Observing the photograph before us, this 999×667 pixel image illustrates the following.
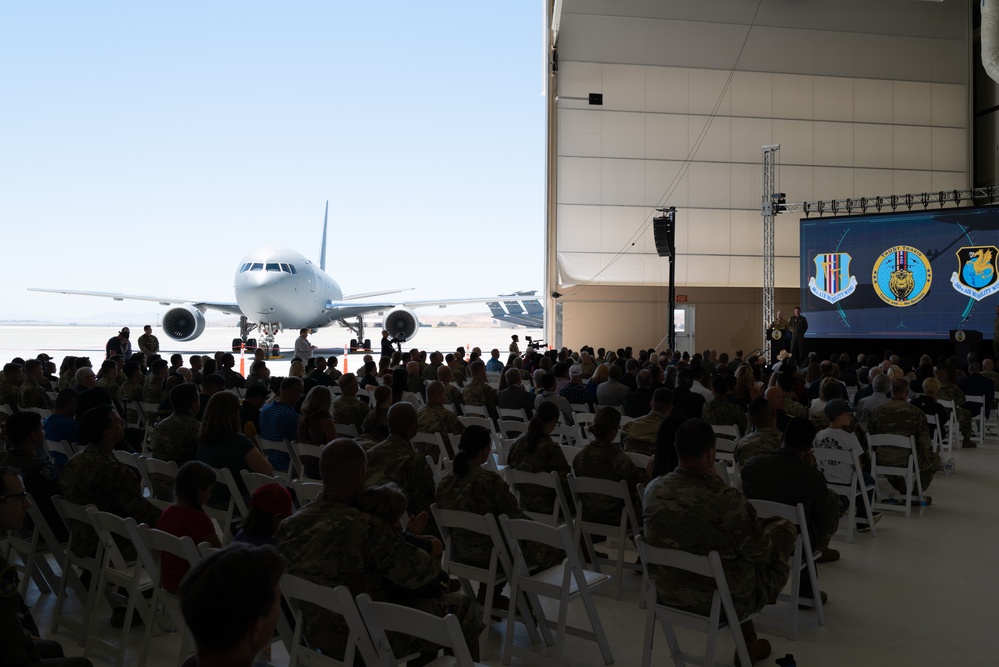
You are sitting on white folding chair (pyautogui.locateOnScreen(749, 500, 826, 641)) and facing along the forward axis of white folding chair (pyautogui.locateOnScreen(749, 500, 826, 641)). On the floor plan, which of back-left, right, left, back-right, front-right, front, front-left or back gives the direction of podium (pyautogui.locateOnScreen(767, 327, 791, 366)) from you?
front-left

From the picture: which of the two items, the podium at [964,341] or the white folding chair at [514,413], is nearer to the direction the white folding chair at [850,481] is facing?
the podium

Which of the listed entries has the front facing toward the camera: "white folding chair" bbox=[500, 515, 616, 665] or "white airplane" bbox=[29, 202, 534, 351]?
the white airplane

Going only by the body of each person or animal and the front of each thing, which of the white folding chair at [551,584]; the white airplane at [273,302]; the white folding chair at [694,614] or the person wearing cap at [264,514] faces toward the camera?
the white airplane

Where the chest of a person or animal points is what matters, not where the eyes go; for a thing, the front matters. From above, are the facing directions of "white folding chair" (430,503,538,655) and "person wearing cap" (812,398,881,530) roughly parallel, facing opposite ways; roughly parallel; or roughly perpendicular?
roughly parallel

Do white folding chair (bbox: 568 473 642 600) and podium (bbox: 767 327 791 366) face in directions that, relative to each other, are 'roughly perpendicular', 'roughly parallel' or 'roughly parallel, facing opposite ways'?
roughly parallel, facing opposite ways

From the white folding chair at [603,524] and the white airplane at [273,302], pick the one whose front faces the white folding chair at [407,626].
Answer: the white airplane

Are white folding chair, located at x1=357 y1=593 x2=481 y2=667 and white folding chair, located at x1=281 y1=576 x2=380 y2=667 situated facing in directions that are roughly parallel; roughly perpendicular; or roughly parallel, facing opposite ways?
roughly parallel

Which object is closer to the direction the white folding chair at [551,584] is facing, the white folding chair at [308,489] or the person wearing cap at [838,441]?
the person wearing cap

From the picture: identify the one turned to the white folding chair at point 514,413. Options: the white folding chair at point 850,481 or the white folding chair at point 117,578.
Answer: the white folding chair at point 117,578

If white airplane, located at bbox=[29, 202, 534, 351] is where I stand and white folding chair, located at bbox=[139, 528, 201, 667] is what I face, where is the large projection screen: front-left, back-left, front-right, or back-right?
front-left

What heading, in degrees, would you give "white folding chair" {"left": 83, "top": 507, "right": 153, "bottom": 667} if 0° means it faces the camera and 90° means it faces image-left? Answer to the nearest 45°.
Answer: approximately 225°

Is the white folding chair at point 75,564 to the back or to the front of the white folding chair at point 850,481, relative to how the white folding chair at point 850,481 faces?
to the back

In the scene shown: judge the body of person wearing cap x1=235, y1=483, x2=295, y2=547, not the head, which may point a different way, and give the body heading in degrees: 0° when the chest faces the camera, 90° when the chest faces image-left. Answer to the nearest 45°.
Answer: approximately 225°

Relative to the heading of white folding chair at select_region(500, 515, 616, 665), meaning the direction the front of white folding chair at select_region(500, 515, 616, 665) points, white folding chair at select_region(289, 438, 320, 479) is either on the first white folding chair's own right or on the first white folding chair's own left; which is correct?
on the first white folding chair's own left

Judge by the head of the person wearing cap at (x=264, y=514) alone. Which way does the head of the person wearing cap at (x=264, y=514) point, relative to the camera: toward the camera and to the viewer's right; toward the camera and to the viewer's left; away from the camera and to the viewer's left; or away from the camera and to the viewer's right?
away from the camera and to the viewer's right

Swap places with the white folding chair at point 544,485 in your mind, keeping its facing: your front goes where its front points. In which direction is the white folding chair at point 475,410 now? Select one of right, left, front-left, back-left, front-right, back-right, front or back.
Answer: front-left
